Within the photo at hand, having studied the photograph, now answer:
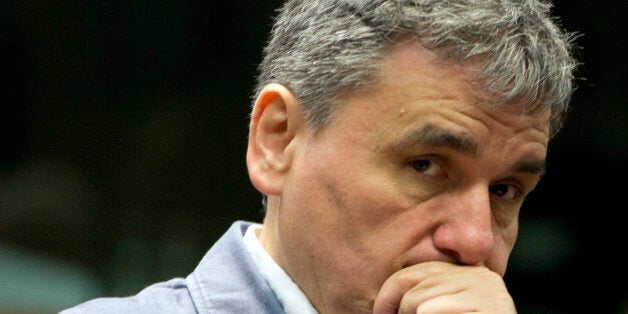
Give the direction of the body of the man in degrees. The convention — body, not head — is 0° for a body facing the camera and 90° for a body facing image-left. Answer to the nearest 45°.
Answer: approximately 315°
